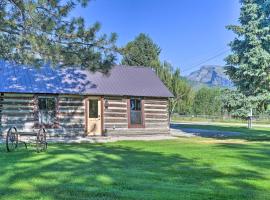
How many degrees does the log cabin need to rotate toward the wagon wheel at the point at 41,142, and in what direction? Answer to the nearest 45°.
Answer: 0° — it already faces it

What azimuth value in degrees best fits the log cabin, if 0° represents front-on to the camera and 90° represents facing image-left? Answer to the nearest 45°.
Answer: approximately 0°

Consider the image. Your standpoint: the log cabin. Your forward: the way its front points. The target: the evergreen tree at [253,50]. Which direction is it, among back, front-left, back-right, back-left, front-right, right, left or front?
left

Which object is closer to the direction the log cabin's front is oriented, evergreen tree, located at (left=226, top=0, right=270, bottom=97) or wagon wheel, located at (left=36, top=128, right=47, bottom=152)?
the wagon wheel
